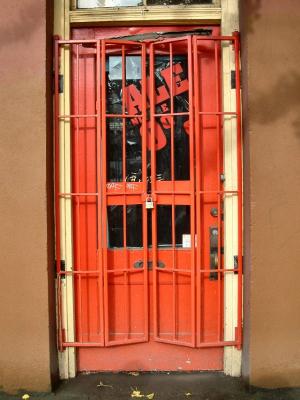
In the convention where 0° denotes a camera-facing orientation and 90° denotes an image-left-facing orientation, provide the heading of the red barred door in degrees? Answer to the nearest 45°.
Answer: approximately 0°
